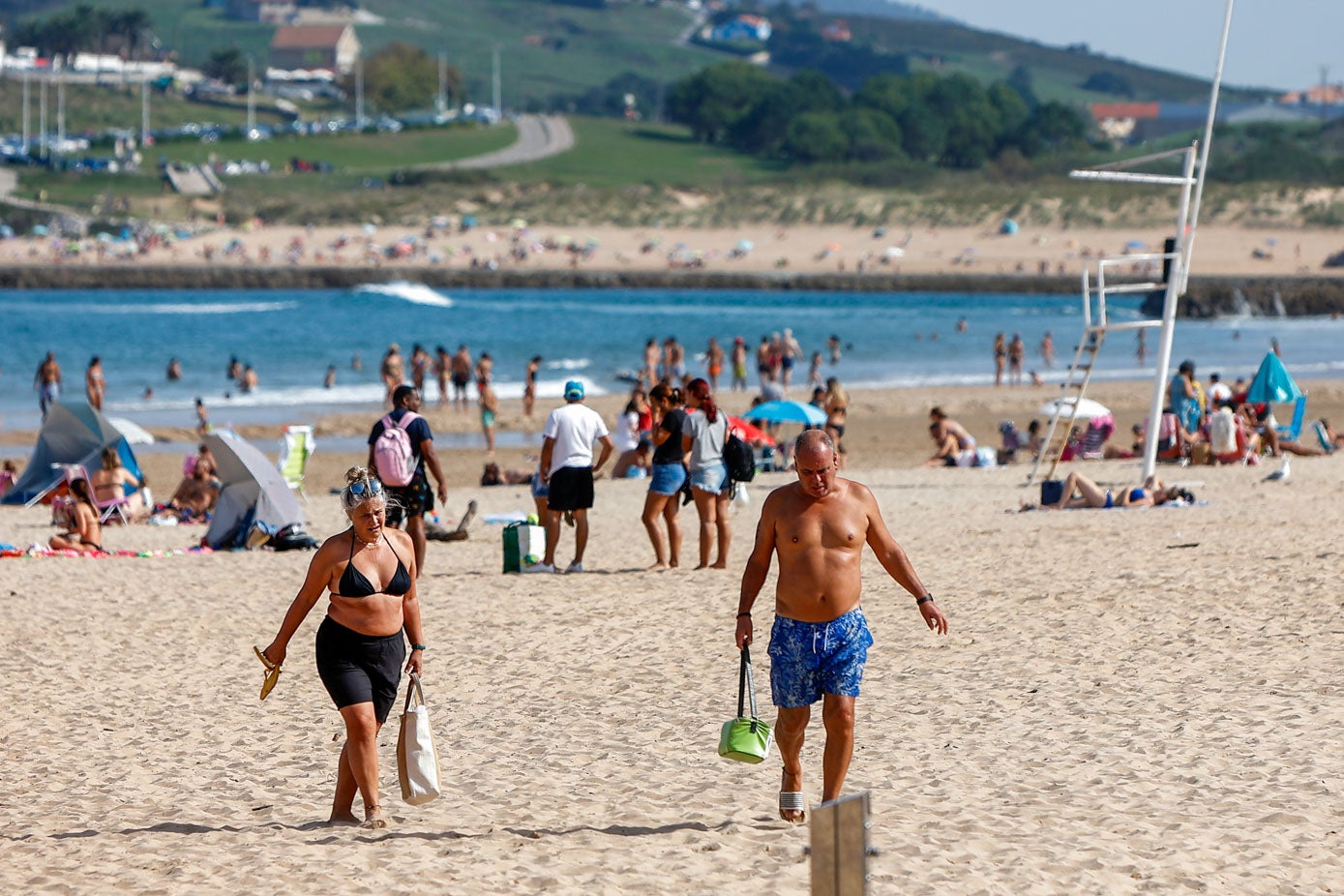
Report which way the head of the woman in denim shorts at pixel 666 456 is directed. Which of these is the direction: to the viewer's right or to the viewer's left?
to the viewer's left

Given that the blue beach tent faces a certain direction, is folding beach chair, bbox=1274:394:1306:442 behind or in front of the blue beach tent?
in front

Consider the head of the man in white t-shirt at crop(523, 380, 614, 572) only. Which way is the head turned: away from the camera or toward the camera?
away from the camera

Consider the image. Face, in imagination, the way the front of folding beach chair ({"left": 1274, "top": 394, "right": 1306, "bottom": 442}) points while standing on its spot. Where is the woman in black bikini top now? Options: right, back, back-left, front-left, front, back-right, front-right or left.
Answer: left

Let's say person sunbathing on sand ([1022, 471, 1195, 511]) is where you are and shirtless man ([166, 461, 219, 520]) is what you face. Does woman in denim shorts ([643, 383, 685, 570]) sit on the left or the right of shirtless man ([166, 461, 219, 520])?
left

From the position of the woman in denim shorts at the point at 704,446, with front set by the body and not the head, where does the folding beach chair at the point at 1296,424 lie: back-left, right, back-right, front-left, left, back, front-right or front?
right

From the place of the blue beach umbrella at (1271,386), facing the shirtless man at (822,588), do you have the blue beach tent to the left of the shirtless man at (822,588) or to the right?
right

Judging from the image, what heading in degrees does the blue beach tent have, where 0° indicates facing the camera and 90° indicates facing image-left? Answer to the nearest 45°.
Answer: approximately 315°

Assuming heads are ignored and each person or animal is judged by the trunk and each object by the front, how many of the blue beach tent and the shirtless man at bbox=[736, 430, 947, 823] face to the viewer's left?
0

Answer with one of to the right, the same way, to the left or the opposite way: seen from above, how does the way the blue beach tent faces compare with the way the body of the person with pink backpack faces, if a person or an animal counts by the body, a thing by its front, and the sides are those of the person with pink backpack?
to the right
